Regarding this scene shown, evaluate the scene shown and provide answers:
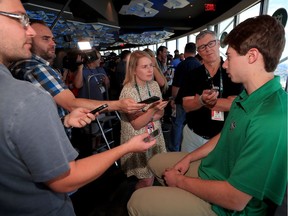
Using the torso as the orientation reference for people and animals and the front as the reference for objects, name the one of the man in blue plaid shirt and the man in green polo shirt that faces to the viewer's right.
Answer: the man in blue plaid shirt

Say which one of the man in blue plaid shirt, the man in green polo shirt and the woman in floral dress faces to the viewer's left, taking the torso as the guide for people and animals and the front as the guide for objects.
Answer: the man in green polo shirt

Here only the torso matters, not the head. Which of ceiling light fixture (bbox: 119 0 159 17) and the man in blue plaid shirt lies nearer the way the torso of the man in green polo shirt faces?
the man in blue plaid shirt

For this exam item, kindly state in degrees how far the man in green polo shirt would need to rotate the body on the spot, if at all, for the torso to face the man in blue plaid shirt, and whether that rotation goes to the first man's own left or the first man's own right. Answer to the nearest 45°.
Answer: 0° — they already face them

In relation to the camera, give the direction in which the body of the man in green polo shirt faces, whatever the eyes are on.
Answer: to the viewer's left

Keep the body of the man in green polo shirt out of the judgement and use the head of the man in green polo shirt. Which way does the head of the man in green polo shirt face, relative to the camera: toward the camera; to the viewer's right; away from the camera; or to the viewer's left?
to the viewer's left

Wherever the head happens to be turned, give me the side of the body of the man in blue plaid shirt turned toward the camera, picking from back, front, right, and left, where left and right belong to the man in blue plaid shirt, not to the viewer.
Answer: right

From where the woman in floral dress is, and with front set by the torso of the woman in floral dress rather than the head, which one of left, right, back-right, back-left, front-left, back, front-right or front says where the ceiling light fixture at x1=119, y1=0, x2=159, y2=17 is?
back-left
